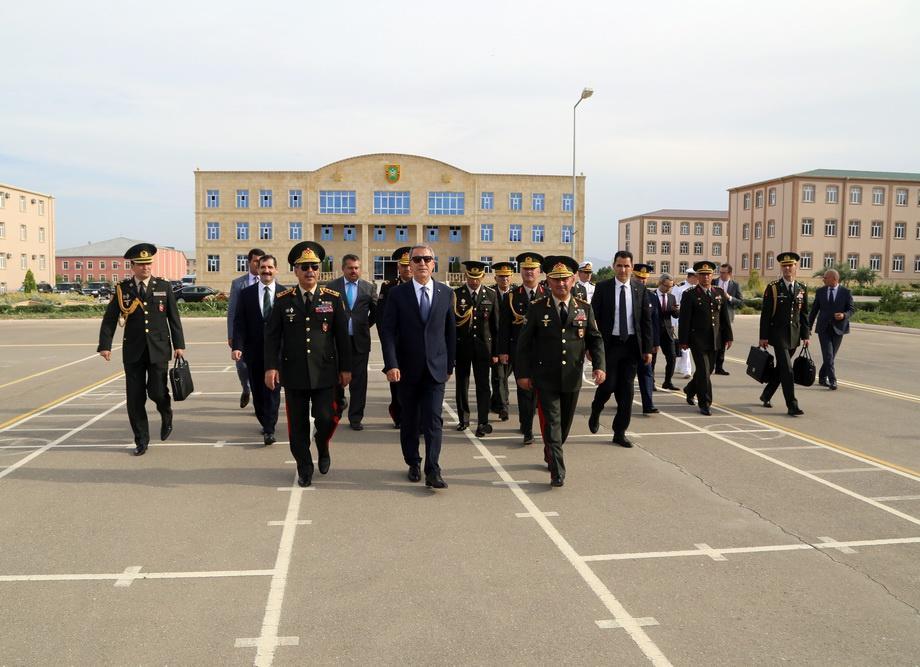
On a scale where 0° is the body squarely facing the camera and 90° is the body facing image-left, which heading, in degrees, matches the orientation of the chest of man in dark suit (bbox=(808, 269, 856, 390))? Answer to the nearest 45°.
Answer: approximately 0°

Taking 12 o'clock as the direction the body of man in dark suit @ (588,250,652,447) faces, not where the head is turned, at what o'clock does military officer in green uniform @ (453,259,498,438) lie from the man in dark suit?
The military officer in green uniform is roughly at 3 o'clock from the man in dark suit.

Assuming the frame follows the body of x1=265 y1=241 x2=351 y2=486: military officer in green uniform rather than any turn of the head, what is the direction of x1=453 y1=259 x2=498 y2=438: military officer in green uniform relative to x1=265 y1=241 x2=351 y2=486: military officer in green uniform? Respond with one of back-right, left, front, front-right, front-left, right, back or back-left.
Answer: back-left

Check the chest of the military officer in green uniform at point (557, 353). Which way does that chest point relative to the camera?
toward the camera

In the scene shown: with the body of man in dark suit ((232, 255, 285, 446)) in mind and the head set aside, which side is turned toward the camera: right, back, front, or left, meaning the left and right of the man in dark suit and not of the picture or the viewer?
front

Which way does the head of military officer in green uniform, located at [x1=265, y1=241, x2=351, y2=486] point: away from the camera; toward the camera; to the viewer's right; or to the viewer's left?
toward the camera

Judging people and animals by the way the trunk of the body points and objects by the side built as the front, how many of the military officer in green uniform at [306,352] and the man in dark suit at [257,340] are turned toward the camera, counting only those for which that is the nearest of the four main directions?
2

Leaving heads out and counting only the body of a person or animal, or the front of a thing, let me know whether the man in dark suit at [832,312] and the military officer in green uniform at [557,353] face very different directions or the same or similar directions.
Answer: same or similar directions

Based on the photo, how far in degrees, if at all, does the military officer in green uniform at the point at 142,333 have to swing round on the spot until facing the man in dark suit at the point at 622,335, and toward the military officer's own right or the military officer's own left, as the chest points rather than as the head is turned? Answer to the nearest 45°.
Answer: approximately 90° to the military officer's own left

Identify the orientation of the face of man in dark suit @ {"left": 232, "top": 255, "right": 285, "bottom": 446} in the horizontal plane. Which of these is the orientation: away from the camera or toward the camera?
toward the camera

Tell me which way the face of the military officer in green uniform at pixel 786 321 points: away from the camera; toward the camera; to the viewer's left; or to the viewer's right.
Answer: toward the camera

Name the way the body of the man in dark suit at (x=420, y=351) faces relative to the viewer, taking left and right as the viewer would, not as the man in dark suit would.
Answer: facing the viewer

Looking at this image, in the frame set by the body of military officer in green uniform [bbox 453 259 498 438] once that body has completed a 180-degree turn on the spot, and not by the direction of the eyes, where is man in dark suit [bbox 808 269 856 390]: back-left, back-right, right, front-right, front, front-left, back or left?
front-right

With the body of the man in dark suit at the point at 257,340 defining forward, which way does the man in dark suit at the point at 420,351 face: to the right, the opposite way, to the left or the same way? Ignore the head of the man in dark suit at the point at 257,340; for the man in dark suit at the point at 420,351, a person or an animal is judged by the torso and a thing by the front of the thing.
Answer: the same way

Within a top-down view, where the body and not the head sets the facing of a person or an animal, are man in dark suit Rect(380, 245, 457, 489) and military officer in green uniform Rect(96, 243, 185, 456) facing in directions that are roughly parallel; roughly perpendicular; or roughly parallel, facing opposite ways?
roughly parallel

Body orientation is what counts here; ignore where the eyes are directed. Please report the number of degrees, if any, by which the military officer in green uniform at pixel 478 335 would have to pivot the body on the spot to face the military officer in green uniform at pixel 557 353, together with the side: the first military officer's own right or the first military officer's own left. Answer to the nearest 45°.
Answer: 0° — they already face them

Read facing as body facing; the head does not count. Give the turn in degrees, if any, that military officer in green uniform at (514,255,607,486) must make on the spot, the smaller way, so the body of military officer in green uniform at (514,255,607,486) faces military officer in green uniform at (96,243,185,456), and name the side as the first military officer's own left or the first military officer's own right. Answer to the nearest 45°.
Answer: approximately 90° to the first military officer's own right
